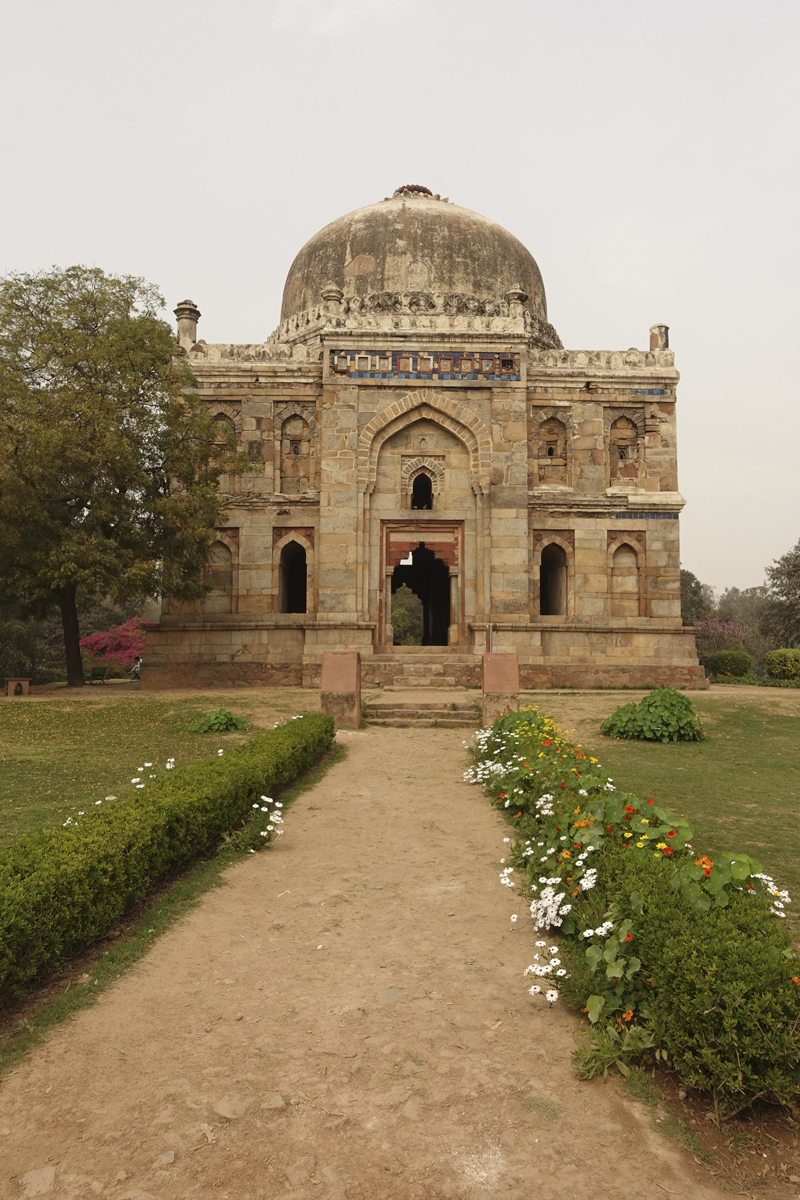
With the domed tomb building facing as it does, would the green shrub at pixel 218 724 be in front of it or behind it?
in front

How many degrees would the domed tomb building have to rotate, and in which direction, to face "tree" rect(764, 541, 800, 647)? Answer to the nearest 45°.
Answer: approximately 135° to its left

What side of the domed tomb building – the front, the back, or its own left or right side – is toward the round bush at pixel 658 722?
front

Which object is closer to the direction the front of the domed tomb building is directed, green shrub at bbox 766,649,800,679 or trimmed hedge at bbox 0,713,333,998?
the trimmed hedge

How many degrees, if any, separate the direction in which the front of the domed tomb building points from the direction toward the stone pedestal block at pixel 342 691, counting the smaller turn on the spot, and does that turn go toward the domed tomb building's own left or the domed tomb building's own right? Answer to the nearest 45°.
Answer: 0° — it already faces it

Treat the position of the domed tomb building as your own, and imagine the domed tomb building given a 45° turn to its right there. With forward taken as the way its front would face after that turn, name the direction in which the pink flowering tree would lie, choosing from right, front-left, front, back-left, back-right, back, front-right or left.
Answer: right

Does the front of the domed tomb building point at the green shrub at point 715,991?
yes

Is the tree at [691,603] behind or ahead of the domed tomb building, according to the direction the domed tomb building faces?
behind

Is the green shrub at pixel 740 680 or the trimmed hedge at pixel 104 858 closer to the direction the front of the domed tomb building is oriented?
the trimmed hedge

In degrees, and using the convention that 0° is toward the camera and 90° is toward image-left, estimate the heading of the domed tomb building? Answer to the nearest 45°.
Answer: approximately 0°

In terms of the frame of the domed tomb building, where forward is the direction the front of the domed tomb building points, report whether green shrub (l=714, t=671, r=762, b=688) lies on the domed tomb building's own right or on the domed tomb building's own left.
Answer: on the domed tomb building's own left

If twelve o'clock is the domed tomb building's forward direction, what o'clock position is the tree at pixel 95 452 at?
The tree is roughly at 2 o'clock from the domed tomb building.

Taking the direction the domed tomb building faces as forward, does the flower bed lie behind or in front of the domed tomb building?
in front

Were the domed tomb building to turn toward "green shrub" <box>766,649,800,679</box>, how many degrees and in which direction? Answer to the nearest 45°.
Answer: approximately 90° to its left
